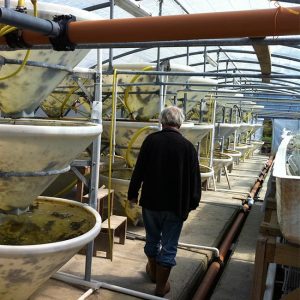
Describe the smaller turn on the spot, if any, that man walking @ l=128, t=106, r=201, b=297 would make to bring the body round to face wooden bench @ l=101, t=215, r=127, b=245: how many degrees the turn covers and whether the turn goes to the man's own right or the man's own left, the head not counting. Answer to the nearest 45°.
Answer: approximately 45° to the man's own left

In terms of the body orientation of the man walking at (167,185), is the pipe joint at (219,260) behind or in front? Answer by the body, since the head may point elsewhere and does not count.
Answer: in front

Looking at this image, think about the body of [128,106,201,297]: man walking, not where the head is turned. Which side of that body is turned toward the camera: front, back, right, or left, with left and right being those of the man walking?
back

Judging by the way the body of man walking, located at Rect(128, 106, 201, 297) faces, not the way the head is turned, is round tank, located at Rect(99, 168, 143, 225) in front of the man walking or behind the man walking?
in front

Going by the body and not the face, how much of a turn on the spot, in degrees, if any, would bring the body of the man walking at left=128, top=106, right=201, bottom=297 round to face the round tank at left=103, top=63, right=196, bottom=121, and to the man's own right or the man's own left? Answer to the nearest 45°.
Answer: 0° — they already face it

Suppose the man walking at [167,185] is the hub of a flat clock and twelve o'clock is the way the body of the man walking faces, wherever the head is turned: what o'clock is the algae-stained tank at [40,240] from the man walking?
The algae-stained tank is roughly at 8 o'clock from the man walking.

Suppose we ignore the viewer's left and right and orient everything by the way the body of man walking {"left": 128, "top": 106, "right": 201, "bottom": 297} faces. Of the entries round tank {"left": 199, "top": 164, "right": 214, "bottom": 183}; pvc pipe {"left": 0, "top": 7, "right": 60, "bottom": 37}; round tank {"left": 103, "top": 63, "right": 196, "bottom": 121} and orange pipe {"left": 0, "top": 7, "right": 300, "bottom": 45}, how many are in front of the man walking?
2

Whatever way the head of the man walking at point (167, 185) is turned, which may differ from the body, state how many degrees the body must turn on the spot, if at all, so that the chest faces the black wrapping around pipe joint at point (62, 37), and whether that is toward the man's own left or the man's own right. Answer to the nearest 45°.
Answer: approximately 180°

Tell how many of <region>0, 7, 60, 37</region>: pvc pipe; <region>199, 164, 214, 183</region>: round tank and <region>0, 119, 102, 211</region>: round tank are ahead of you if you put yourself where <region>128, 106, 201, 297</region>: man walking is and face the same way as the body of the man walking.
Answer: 1

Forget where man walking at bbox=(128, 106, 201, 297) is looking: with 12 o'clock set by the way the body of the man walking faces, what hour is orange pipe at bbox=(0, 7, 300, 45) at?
The orange pipe is roughly at 6 o'clock from the man walking.

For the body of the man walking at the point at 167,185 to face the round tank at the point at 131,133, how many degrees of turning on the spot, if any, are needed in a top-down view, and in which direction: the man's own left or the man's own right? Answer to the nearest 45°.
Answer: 0° — they already face it

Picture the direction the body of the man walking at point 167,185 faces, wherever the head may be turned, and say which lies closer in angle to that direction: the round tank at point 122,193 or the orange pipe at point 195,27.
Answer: the round tank

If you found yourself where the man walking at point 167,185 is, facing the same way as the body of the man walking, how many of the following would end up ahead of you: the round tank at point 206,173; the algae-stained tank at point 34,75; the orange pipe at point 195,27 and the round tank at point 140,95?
2
